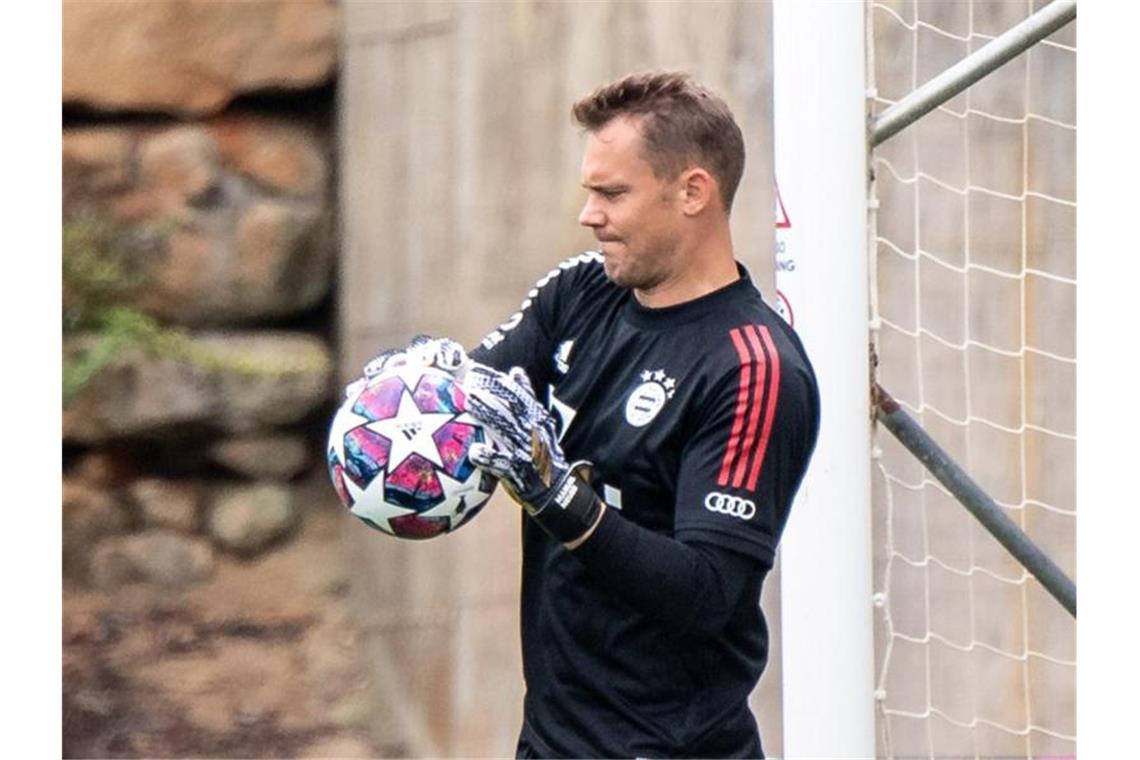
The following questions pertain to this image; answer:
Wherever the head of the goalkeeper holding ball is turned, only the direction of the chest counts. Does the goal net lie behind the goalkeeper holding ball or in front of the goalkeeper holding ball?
behind

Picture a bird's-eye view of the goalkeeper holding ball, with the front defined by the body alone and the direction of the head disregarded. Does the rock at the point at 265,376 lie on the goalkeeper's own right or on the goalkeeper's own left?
on the goalkeeper's own right

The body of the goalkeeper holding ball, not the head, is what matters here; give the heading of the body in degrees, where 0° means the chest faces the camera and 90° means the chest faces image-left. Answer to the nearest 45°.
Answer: approximately 45°

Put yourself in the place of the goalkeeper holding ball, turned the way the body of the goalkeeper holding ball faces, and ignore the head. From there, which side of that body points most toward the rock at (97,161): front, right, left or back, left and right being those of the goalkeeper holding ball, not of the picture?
right

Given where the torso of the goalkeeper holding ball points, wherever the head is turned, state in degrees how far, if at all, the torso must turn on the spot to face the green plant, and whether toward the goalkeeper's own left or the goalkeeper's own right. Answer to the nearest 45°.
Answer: approximately 90° to the goalkeeper's own right
